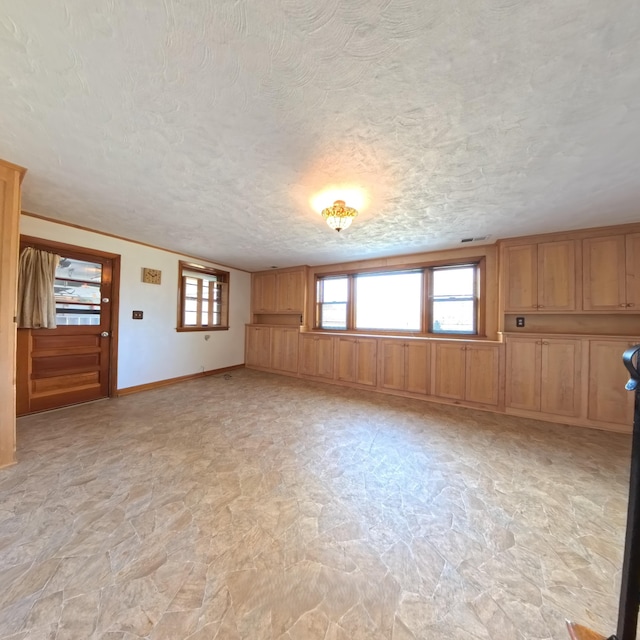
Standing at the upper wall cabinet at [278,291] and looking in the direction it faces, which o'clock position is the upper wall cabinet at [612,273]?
the upper wall cabinet at [612,273] is roughly at 9 o'clock from the upper wall cabinet at [278,291].

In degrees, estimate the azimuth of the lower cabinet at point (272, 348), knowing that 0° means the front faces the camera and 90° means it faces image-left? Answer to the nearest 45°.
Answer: approximately 45°

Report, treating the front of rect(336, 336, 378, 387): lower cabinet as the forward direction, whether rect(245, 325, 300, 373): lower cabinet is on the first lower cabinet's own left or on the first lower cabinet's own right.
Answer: on the first lower cabinet's own right

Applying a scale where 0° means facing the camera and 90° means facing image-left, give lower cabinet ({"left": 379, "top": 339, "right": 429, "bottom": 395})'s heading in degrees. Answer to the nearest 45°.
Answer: approximately 45°

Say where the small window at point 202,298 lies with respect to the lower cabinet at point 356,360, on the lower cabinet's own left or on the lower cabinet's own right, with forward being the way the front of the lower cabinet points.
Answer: on the lower cabinet's own right

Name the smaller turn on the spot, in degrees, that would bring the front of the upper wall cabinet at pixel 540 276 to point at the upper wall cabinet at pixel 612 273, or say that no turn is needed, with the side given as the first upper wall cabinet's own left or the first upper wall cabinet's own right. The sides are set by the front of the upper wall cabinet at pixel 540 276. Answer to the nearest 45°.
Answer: approximately 90° to the first upper wall cabinet's own left
